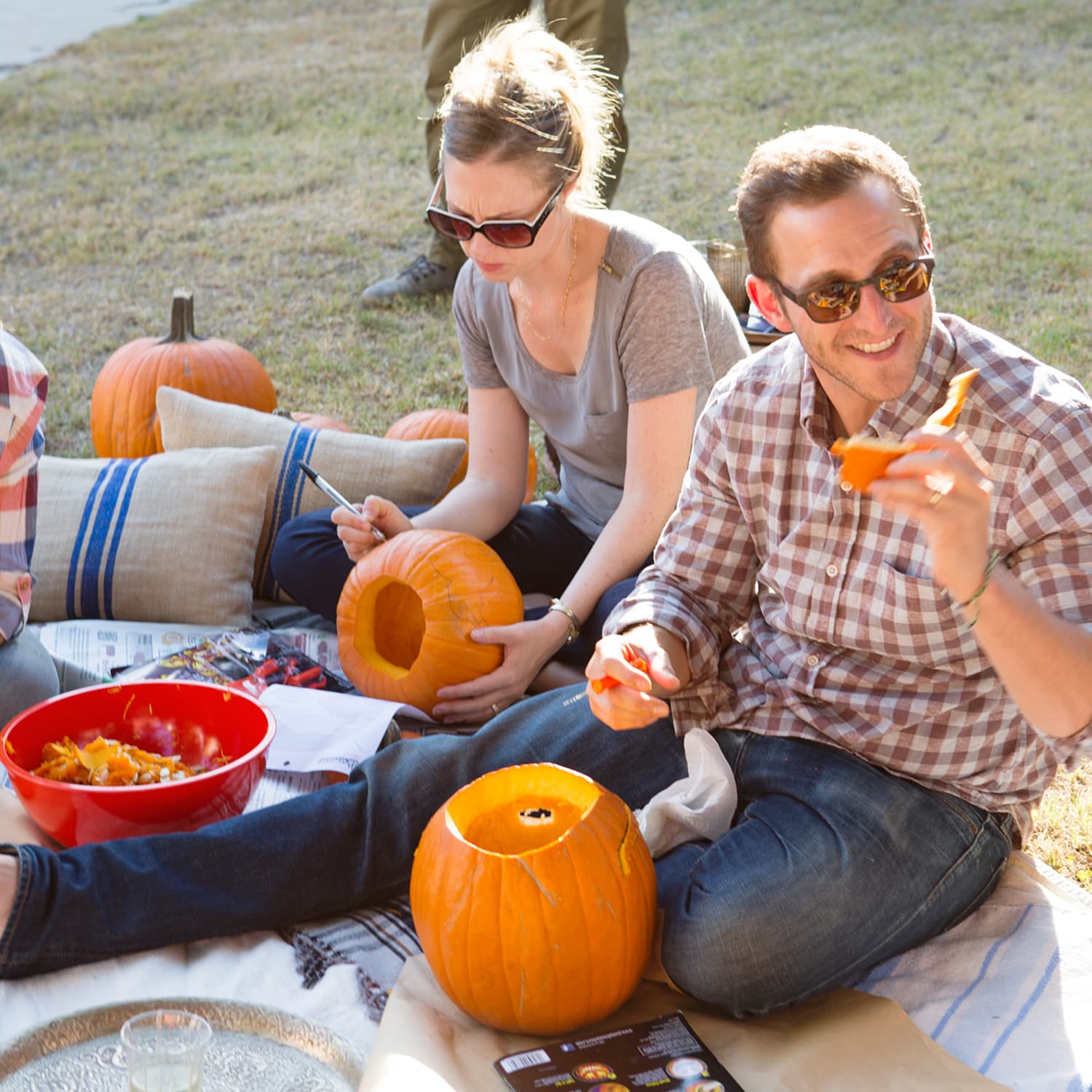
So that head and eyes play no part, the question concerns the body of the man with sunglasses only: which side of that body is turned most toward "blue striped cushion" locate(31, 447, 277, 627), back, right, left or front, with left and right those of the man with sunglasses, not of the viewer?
right

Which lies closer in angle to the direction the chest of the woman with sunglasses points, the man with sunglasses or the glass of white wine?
the glass of white wine

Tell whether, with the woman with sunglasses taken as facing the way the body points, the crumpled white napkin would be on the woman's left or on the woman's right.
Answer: on the woman's left

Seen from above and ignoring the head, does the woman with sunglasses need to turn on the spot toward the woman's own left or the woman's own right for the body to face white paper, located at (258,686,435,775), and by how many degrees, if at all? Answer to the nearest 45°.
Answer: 0° — they already face it

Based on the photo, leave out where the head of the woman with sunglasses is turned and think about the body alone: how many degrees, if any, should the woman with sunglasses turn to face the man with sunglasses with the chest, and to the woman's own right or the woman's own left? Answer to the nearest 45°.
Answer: approximately 45° to the woman's own left

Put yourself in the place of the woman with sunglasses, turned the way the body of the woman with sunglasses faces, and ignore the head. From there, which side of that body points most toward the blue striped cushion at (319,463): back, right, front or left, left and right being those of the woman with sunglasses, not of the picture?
right

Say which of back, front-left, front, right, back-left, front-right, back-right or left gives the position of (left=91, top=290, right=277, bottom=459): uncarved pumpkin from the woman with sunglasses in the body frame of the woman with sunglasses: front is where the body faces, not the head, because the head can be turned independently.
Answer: right

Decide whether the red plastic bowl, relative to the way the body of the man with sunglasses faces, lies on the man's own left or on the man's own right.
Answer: on the man's own right

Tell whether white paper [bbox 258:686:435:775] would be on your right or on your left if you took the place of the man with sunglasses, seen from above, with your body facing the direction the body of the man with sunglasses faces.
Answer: on your right

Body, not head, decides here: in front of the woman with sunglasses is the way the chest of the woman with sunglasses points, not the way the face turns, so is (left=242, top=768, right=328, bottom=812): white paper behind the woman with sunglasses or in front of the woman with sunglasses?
in front
